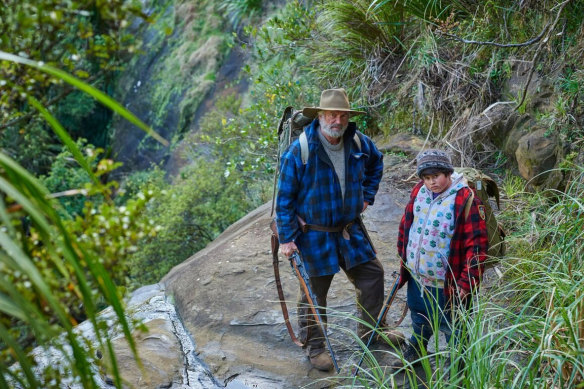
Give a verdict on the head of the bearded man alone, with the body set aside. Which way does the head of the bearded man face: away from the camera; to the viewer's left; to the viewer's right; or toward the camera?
toward the camera

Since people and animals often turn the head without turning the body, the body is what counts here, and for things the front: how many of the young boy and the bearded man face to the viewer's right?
0

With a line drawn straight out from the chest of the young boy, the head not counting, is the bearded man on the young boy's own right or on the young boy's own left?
on the young boy's own right

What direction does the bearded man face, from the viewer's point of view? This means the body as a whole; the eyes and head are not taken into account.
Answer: toward the camera

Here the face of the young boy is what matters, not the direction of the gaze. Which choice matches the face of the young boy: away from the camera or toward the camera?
toward the camera

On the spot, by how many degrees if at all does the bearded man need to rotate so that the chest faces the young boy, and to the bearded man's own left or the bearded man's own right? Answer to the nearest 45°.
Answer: approximately 45° to the bearded man's own left

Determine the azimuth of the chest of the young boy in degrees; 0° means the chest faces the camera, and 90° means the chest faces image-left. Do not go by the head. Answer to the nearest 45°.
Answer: approximately 45°
